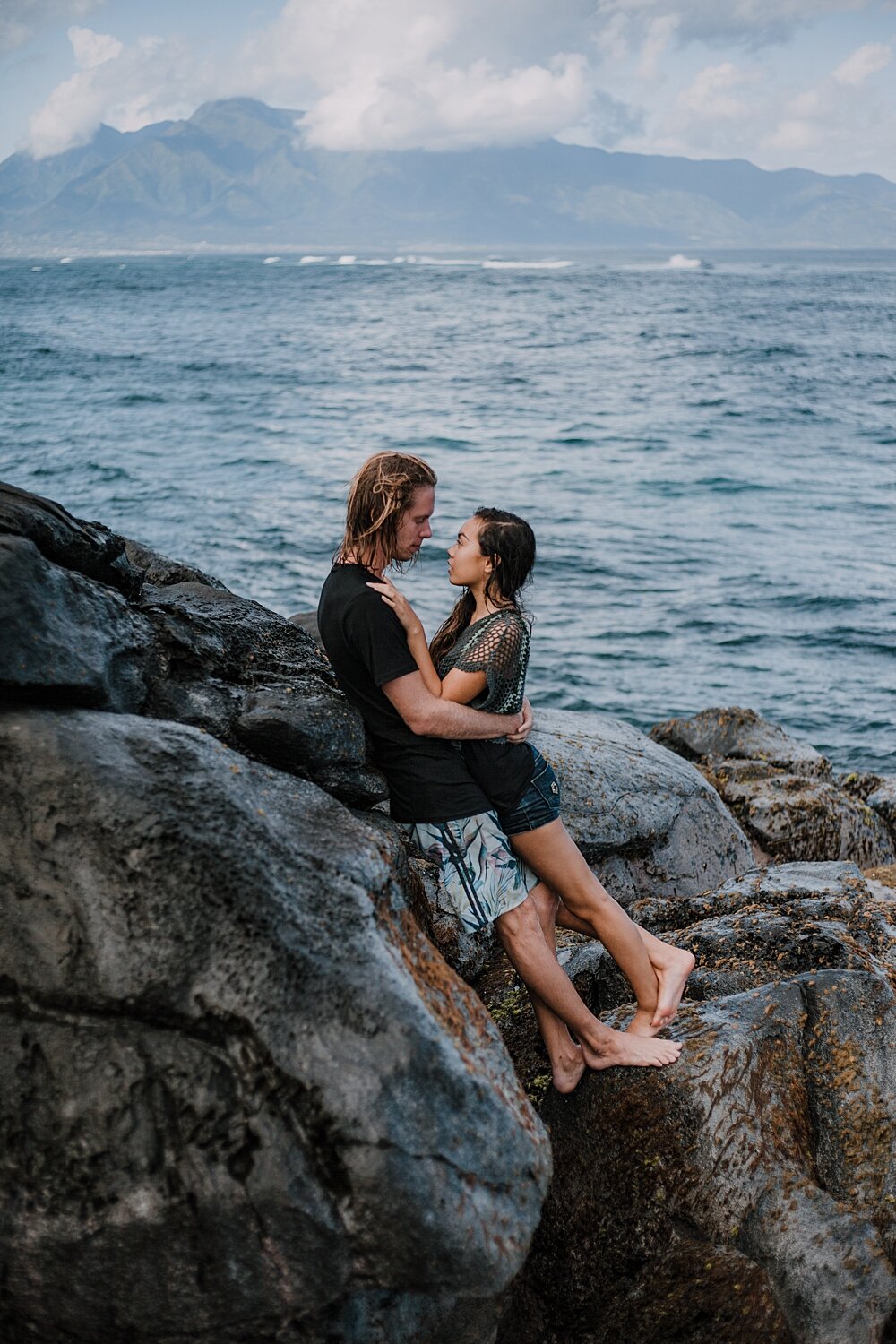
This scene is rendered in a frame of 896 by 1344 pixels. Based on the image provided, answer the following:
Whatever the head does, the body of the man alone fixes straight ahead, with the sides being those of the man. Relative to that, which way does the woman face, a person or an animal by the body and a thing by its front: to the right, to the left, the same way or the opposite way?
the opposite way

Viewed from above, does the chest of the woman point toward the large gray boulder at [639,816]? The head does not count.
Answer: no

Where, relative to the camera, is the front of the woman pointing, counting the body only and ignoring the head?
to the viewer's left

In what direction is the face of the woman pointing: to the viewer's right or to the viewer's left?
to the viewer's left

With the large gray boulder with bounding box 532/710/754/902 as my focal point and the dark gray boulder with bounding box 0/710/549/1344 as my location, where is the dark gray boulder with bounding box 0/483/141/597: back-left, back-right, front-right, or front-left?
front-left

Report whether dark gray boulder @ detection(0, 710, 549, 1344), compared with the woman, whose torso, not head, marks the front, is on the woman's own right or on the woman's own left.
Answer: on the woman's own left

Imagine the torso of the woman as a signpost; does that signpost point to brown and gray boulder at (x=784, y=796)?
no

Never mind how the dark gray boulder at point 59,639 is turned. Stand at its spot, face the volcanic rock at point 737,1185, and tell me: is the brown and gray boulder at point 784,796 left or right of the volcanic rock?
left

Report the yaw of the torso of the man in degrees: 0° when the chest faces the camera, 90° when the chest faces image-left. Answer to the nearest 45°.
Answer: approximately 270°
